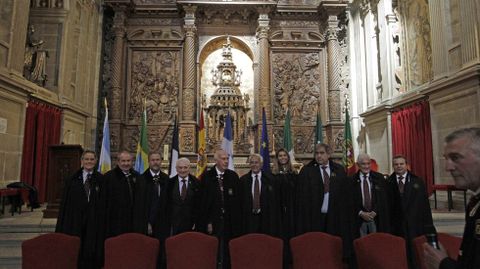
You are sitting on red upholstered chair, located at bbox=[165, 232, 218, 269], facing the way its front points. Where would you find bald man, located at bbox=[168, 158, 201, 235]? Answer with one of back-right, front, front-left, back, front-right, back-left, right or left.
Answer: front

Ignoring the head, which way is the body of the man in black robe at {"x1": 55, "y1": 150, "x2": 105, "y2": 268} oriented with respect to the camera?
toward the camera

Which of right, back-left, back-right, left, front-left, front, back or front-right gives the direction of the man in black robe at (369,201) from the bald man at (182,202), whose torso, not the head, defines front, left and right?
left

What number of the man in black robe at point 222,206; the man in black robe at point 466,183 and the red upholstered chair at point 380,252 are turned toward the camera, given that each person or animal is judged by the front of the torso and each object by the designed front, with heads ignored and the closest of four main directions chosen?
1

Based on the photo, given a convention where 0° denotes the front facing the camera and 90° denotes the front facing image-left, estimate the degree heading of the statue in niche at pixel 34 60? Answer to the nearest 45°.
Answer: approximately 315°

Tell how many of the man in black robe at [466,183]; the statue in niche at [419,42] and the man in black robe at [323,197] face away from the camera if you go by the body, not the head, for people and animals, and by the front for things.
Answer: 0

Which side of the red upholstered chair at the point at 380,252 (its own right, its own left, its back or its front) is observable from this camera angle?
back

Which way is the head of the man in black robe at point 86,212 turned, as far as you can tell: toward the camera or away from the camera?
toward the camera

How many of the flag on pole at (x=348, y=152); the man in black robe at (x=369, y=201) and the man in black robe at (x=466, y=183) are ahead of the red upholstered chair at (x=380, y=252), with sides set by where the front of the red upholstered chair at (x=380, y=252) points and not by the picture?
2

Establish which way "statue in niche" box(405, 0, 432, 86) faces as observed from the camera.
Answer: facing the viewer and to the left of the viewer

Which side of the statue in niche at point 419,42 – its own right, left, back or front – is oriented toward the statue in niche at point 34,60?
front

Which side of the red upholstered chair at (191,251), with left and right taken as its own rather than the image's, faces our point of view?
back

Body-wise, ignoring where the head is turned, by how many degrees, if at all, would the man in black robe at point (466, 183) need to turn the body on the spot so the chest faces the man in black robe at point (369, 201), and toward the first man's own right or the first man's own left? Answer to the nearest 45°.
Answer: approximately 90° to the first man's own right

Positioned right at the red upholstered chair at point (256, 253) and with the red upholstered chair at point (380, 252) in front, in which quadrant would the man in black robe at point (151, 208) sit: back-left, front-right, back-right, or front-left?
back-left

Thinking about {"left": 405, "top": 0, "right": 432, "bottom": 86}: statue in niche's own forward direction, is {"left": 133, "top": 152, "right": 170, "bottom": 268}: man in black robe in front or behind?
in front

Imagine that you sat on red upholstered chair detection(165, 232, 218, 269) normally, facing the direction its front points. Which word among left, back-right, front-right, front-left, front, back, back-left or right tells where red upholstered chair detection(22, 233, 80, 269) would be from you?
left

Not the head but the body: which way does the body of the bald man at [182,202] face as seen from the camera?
toward the camera

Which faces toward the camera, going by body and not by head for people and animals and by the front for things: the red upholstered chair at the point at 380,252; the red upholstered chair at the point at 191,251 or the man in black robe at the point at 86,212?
the man in black robe
